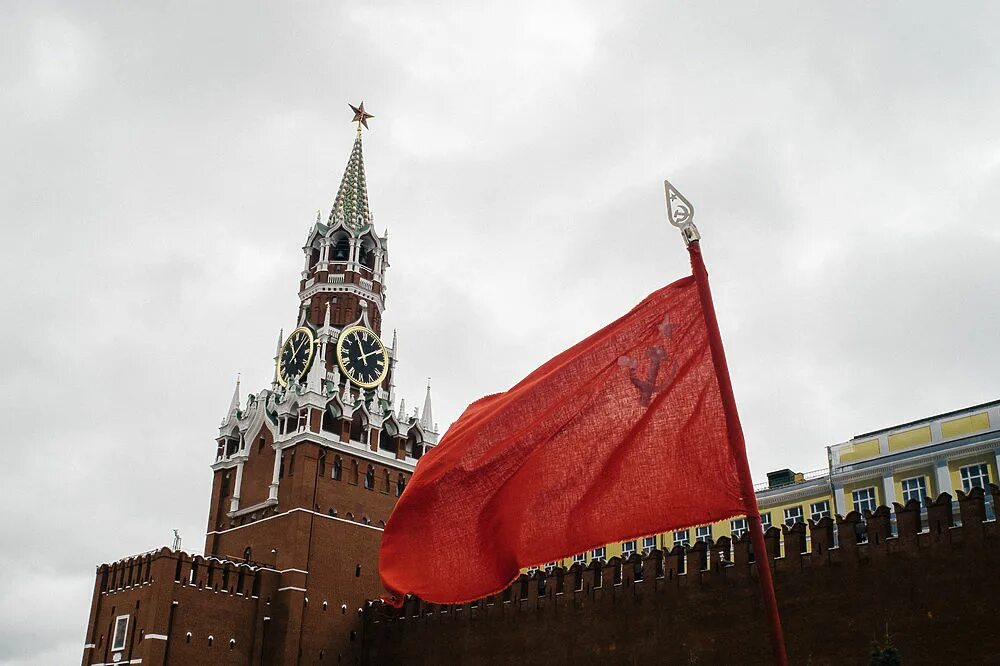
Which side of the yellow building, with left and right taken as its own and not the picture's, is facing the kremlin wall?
front

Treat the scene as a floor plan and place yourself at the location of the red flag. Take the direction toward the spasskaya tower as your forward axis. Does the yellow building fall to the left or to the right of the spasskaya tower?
right

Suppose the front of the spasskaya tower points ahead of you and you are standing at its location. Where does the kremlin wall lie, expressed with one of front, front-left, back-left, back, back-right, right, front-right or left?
left

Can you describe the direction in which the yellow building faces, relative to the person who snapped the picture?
facing the viewer and to the left of the viewer

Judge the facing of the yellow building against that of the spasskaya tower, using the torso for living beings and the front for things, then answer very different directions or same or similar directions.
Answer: same or similar directions

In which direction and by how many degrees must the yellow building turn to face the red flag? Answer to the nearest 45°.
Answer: approximately 45° to its left

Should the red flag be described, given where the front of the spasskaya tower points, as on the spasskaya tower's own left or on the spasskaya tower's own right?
on the spasskaya tower's own left

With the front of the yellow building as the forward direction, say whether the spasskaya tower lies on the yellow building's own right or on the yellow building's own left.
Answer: on the yellow building's own right

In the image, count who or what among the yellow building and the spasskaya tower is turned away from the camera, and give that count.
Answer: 0

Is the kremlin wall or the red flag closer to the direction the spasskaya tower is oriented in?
the red flag
